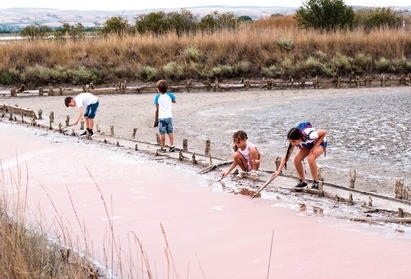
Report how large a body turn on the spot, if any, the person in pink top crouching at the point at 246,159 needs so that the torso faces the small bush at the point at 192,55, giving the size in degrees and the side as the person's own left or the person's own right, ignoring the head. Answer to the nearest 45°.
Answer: approximately 135° to the person's own right

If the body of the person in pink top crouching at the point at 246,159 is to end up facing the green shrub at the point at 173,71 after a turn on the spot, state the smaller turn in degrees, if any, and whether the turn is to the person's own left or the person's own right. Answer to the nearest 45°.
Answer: approximately 135° to the person's own right

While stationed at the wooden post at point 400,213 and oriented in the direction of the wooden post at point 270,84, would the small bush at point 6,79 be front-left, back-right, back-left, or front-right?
front-left

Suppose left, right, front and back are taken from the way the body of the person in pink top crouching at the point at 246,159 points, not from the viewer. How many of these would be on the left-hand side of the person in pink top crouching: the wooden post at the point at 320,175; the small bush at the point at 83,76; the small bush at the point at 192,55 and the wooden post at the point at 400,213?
2

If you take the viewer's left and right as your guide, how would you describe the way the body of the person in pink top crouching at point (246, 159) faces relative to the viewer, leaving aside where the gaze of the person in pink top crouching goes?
facing the viewer and to the left of the viewer

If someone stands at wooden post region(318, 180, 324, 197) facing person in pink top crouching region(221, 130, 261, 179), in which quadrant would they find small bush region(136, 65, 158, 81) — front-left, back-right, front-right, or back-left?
front-right

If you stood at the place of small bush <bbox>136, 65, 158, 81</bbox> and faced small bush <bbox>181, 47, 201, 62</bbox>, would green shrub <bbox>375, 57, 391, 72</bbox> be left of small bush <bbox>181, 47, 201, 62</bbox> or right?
right

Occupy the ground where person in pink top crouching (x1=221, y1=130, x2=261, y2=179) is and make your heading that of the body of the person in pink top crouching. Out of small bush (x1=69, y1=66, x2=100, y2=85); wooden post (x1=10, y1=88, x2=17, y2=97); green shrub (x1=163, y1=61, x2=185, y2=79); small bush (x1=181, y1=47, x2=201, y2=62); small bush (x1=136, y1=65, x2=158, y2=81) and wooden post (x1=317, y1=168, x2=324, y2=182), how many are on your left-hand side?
1

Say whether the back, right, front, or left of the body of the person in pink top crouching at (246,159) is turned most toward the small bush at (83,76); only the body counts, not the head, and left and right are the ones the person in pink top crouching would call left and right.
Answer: right

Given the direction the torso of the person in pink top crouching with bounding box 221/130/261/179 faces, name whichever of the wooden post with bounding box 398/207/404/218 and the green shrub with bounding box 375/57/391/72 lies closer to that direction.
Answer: the wooden post

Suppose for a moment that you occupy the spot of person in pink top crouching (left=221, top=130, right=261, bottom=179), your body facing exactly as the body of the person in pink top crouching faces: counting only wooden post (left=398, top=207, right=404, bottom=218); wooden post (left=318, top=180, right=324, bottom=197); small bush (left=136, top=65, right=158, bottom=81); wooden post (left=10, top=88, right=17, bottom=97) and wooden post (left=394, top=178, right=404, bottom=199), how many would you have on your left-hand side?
3

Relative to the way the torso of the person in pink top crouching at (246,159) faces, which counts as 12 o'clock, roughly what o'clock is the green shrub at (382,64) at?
The green shrub is roughly at 5 o'clock from the person in pink top crouching.

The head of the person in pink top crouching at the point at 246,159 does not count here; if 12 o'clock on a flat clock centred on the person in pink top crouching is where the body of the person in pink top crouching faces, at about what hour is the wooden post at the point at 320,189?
The wooden post is roughly at 9 o'clock from the person in pink top crouching.

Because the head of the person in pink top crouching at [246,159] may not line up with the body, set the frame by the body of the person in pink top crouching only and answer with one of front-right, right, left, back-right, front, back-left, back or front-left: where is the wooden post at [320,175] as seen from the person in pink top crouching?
left

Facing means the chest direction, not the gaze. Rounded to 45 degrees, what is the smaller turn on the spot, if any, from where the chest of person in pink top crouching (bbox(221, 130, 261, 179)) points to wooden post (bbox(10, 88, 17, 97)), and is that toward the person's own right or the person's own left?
approximately 90° to the person's own right
